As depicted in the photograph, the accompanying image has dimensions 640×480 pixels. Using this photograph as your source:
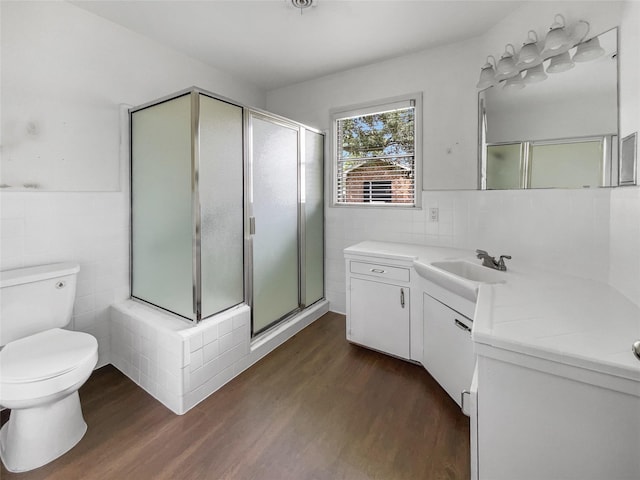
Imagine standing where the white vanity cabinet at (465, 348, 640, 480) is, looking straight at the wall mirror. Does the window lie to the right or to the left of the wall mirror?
left

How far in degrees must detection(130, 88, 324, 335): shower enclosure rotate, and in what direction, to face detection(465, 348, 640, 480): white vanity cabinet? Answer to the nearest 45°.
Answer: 0° — it already faces it

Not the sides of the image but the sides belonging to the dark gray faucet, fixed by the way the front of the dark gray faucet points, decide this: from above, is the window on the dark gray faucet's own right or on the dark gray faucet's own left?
on the dark gray faucet's own right

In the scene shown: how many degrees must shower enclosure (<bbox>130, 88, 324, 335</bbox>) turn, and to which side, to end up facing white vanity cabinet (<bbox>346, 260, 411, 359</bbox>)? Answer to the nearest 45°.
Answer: approximately 45° to its left

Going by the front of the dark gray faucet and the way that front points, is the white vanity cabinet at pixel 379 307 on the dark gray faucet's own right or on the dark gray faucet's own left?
on the dark gray faucet's own right

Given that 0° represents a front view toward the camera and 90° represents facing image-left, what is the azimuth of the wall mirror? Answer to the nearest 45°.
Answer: approximately 45°

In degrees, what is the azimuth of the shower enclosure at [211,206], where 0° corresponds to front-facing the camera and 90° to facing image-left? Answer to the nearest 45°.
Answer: approximately 315°
